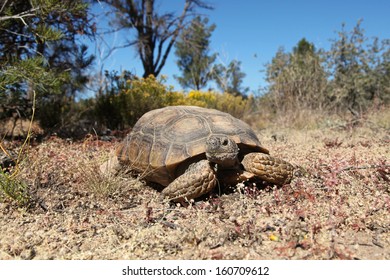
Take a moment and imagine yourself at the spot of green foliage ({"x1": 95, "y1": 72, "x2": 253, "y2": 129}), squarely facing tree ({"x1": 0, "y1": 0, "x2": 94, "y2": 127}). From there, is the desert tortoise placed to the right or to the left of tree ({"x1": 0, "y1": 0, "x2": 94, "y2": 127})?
left

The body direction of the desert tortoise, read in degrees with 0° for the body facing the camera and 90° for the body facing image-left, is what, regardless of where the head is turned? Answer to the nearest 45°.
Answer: approximately 315°

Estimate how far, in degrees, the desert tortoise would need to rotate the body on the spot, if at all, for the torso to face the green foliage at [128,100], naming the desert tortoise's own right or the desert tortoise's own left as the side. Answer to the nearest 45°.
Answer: approximately 135° to the desert tortoise's own left

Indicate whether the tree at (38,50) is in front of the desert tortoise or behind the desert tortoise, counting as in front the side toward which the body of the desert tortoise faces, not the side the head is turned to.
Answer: behind

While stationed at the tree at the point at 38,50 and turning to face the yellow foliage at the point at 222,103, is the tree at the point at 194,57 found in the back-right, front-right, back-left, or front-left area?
front-left

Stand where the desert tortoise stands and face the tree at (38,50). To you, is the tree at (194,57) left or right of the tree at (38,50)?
right

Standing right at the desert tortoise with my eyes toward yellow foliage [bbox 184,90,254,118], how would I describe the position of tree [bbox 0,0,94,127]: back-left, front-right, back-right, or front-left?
front-left

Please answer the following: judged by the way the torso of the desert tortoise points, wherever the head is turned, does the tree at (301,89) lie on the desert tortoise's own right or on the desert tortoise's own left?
on the desert tortoise's own left

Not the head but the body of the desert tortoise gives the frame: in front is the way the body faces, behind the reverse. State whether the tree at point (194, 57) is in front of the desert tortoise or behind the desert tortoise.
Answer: behind

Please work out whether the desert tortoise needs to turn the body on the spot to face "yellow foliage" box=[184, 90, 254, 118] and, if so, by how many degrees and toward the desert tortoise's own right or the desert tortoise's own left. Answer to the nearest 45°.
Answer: approximately 135° to the desert tortoise's own left
